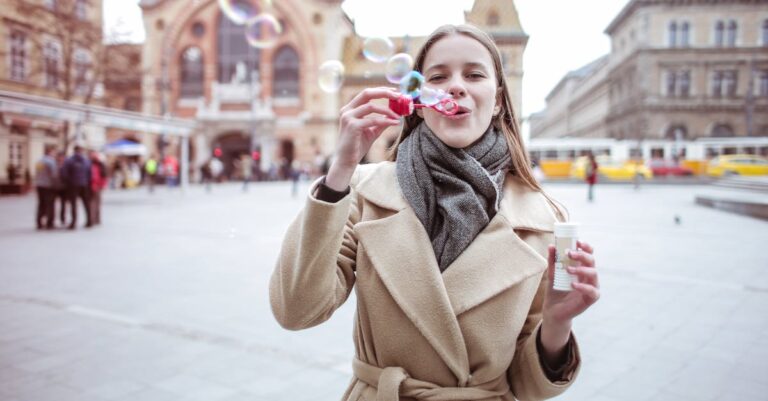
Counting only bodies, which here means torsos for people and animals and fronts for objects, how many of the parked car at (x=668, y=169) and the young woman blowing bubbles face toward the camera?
1

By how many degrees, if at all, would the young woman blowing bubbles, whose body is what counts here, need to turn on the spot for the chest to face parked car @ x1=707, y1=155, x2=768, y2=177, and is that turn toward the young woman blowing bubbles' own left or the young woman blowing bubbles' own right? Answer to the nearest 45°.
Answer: approximately 135° to the young woman blowing bubbles' own left

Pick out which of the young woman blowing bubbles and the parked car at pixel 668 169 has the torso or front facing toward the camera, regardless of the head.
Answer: the young woman blowing bubbles

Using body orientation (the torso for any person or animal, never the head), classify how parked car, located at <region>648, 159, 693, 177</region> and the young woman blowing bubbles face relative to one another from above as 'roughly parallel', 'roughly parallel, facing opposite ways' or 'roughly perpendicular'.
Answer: roughly perpendicular

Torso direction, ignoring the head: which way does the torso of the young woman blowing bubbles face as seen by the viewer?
toward the camera
